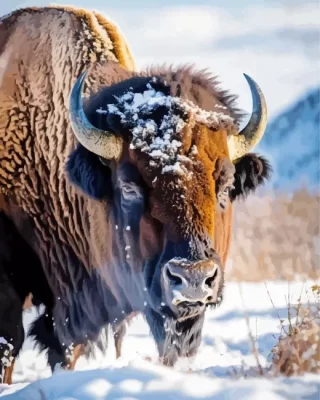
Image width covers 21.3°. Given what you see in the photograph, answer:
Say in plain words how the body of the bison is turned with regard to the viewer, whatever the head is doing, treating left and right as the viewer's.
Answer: facing the viewer and to the right of the viewer
